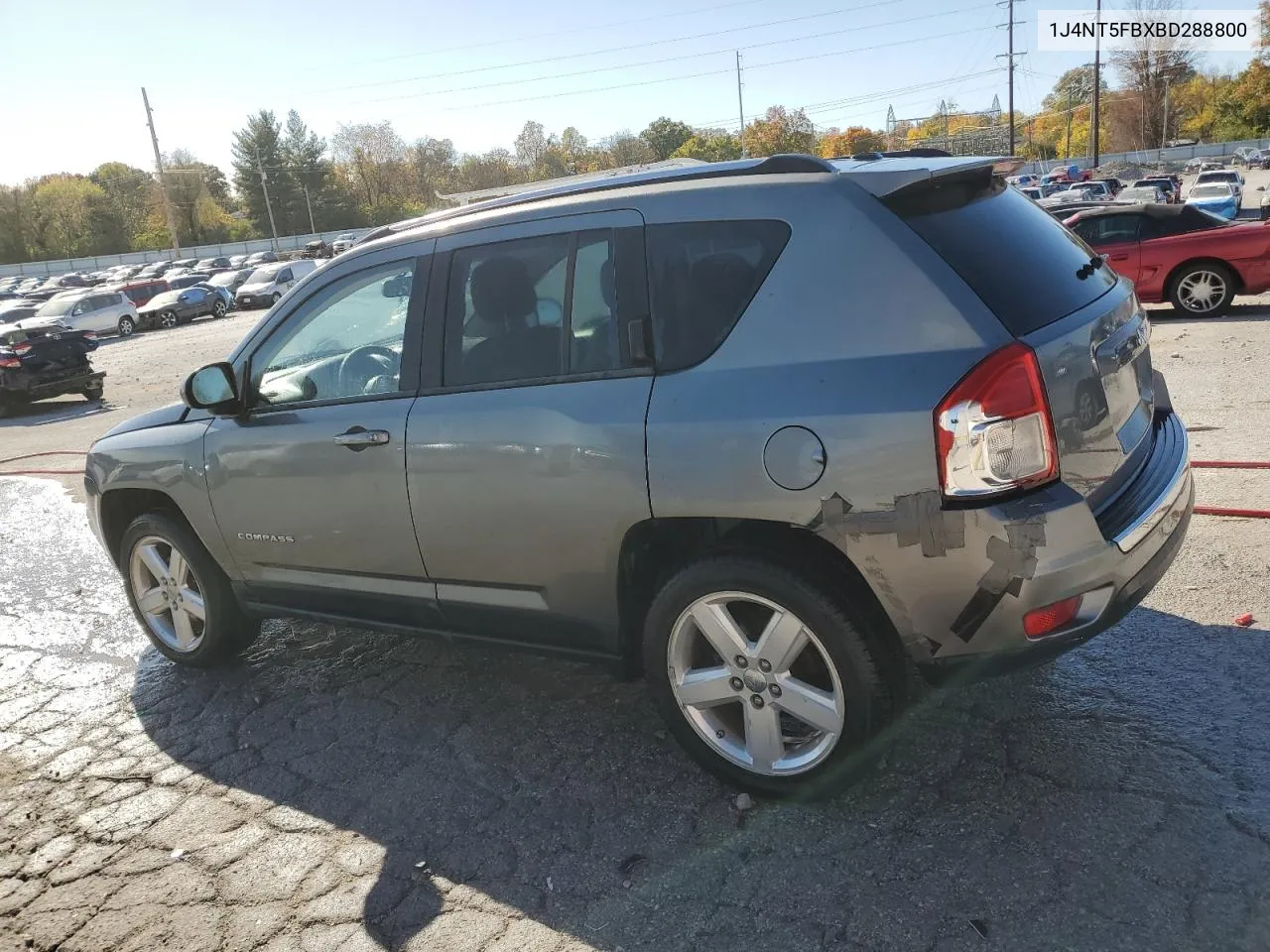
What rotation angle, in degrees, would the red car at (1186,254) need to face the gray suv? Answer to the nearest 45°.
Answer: approximately 90° to its left

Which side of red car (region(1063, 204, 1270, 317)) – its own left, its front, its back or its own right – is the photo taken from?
left

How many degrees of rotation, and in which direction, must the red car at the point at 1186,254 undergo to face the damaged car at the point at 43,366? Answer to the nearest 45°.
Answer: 0° — it already faces it

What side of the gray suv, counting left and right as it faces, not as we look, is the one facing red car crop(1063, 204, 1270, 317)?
right

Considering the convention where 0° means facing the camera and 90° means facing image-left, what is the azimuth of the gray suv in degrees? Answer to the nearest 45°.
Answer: approximately 135°

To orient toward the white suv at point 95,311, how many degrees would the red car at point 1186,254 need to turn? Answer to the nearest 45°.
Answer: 0° — it already faces it
